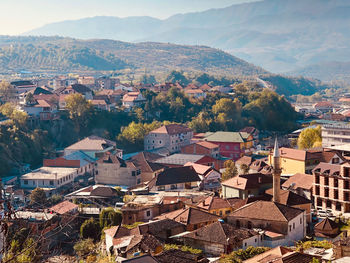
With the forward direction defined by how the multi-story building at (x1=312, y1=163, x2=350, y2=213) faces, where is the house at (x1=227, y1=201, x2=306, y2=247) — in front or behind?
in front

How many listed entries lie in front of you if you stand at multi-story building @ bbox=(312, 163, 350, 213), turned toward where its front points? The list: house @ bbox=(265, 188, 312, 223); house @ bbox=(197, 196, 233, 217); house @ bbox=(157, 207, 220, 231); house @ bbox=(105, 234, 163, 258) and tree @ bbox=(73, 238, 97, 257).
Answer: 5

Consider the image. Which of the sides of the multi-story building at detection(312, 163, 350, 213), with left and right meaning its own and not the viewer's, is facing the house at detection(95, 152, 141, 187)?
right

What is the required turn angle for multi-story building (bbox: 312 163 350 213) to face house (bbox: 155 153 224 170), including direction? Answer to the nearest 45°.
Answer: approximately 90° to its right

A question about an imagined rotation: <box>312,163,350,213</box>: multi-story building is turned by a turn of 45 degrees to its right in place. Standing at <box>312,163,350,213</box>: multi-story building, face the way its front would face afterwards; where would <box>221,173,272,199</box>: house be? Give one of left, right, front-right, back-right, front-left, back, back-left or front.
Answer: front

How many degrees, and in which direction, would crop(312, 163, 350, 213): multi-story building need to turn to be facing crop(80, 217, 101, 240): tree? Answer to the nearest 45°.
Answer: approximately 45° to its right

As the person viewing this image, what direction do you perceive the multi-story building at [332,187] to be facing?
facing the viewer and to the left of the viewer

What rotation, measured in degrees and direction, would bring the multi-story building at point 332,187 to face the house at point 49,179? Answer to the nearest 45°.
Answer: approximately 45° to its right

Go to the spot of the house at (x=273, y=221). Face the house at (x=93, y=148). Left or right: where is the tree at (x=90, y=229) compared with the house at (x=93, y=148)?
left

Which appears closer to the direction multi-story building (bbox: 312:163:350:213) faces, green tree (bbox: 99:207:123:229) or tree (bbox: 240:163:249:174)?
the green tree

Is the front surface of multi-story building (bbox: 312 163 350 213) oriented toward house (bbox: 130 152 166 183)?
no

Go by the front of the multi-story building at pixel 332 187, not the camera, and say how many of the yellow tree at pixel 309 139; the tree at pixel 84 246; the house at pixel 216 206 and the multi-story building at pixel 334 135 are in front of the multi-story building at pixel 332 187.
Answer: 2

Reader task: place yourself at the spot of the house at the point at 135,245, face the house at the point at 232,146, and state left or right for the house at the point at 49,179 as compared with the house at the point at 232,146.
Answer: left

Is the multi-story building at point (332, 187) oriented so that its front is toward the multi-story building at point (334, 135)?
no

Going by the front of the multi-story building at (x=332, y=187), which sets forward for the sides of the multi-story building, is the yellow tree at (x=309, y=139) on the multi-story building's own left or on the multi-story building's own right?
on the multi-story building's own right

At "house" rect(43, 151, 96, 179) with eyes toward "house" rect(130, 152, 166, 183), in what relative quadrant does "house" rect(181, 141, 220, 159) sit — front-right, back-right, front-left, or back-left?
front-left

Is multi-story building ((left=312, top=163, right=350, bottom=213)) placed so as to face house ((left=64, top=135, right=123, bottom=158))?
no
